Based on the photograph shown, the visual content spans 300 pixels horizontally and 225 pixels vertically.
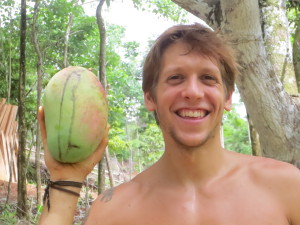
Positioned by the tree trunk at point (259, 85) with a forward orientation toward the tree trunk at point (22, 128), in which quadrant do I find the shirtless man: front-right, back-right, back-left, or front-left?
back-left

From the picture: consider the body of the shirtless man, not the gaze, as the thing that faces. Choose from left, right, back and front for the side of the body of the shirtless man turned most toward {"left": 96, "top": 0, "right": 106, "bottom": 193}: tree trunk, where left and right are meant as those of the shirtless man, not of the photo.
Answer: back

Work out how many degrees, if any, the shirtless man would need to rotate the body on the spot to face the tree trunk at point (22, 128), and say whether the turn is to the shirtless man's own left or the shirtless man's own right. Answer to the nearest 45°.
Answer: approximately 135° to the shirtless man's own right

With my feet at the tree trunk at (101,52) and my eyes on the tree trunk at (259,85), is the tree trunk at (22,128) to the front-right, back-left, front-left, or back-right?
back-right

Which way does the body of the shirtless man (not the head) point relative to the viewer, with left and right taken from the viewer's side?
facing the viewer

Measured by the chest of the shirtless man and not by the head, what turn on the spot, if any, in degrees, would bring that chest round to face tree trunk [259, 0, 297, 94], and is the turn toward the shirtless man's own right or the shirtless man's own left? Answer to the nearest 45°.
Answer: approximately 135° to the shirtless man's own left

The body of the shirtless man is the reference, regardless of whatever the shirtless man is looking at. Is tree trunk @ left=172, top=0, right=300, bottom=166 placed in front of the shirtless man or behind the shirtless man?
behind
